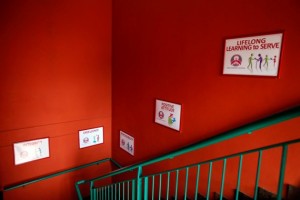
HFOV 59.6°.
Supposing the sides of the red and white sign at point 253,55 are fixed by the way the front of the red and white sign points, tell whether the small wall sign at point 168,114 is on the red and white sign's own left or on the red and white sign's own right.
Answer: on the red and white sign's own right

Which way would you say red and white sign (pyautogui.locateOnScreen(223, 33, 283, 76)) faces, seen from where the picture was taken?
facing the viewer and to the left of the viewer

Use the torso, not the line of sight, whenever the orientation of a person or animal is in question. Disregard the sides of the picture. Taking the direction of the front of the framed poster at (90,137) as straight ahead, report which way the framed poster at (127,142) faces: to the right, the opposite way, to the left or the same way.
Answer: to the right

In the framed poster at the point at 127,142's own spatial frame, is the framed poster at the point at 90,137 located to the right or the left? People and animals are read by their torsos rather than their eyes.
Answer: on its right

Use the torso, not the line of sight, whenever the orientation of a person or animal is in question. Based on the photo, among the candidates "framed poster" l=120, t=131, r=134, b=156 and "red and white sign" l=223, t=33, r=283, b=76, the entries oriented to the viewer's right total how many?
0

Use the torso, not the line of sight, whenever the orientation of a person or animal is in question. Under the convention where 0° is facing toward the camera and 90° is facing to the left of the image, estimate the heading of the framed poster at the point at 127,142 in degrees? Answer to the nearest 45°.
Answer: approximately 45°

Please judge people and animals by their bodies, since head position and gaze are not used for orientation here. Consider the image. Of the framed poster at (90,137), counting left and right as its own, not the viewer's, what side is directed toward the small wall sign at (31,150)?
right

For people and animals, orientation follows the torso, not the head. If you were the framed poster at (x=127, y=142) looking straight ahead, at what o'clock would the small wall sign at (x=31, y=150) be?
The small wall sign is roughly at 1 o'clock from the framed poster.

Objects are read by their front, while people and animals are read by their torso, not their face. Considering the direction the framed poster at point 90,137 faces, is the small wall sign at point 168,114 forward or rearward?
forward

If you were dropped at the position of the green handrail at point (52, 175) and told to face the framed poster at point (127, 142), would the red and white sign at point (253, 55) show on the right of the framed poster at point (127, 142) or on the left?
right
